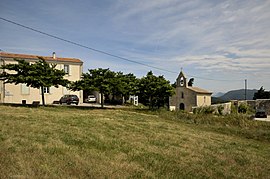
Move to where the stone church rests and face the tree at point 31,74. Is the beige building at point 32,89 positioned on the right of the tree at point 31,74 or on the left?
right

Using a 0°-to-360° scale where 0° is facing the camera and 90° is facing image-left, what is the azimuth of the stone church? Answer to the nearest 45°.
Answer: approximately 45°
